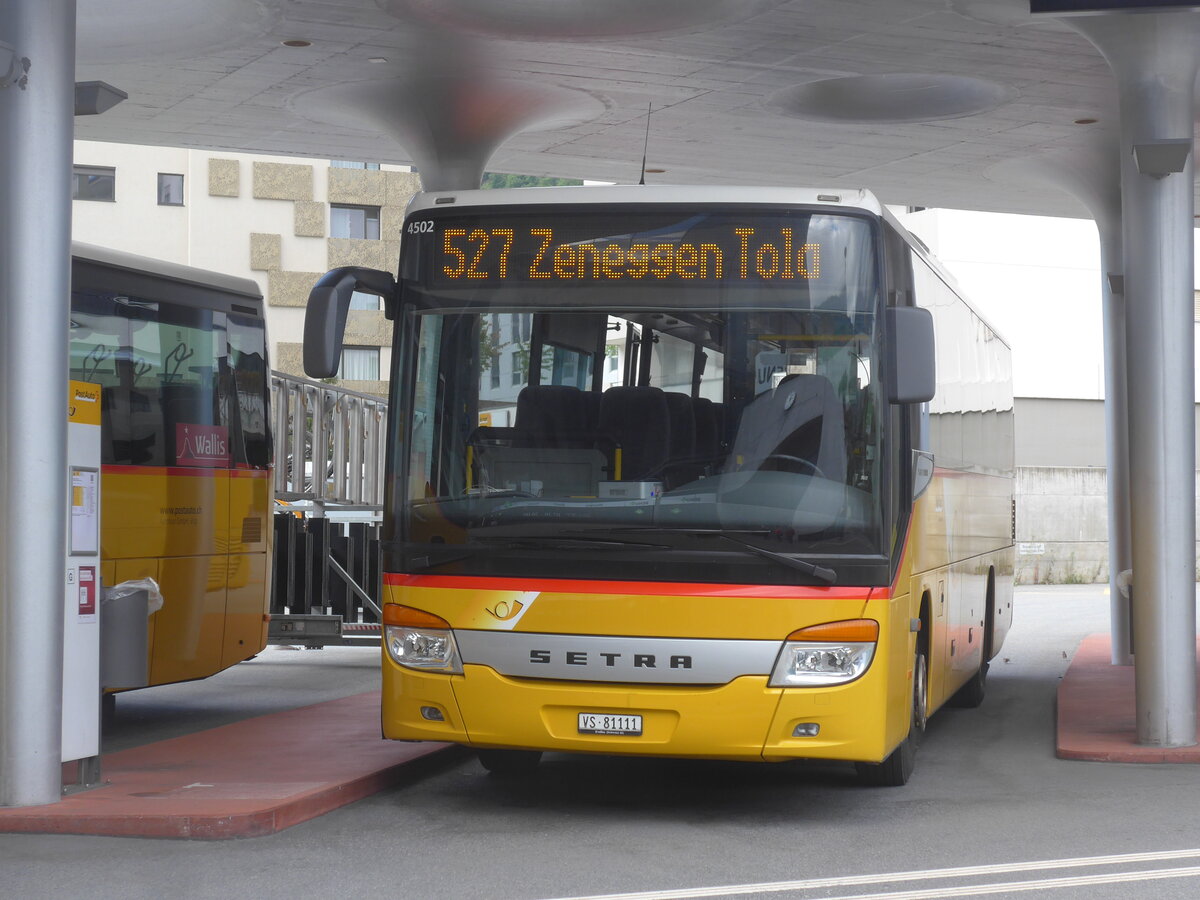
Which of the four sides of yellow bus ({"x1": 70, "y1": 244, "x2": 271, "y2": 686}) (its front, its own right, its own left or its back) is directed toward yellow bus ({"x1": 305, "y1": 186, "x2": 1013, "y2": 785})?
left

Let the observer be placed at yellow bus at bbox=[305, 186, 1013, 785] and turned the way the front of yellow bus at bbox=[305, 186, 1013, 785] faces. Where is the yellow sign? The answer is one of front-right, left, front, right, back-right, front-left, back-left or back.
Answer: right

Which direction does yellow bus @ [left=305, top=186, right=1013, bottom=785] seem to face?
toward the camera

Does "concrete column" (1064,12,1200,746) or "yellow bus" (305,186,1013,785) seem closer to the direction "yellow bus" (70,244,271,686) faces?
the yellow bus

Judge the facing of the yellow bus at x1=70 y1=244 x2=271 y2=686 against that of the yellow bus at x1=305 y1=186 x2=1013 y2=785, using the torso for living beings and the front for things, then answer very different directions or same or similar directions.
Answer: same or similar directions

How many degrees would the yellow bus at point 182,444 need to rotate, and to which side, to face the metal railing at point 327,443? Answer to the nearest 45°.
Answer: approximately 135° to its right

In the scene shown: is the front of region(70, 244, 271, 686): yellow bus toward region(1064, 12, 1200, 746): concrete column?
no

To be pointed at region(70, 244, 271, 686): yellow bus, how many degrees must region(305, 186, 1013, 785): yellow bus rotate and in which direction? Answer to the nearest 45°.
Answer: approximately 135° to its right

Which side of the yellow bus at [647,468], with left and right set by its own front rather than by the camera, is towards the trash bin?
right

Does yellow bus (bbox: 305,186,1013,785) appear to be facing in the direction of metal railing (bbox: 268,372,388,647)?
no

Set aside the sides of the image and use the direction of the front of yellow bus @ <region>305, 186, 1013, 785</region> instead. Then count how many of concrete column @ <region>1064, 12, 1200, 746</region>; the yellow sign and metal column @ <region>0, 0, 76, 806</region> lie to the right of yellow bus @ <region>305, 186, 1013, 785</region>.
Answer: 2
